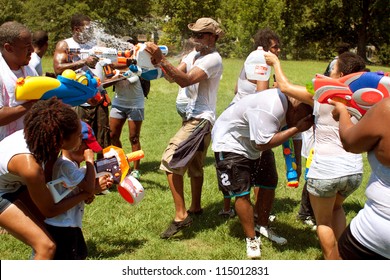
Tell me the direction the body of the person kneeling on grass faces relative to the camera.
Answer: to the viewer's right
